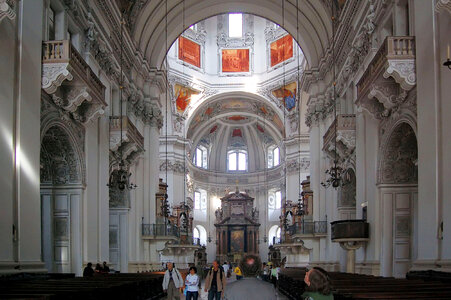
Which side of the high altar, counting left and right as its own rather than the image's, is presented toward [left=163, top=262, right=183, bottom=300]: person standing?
front

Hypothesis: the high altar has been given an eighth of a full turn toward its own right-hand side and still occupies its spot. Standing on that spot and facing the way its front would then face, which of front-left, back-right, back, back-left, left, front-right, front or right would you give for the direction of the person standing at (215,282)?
front-left

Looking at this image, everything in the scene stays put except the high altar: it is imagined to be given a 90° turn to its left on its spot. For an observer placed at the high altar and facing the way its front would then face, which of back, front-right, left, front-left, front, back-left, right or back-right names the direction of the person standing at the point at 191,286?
right

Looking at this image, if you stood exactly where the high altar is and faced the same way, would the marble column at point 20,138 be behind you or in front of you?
in front

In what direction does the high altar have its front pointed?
toward the camera

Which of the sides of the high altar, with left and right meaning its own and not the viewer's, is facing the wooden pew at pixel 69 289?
front
